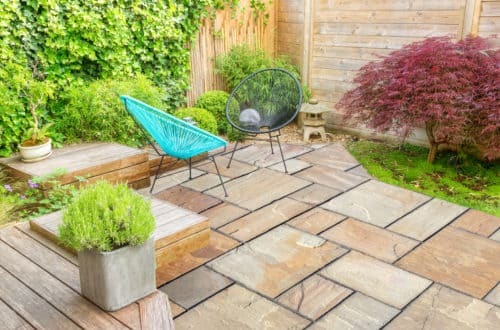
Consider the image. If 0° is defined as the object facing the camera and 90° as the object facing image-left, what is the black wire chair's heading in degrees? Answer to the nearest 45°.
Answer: approximately 45°

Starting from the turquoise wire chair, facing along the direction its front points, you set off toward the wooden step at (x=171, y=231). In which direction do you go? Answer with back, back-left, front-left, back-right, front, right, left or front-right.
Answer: right

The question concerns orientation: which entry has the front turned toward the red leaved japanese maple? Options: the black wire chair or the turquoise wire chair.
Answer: the turquoise wire chair

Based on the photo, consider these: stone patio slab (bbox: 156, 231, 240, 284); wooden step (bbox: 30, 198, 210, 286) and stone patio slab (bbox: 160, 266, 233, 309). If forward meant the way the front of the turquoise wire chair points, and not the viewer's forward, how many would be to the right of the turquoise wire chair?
3

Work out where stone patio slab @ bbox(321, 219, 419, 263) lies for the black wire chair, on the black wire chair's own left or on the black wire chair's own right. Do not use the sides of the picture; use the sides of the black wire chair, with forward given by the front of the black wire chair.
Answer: on the black wire chair's own left

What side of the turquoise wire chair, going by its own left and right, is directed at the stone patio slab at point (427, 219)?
front

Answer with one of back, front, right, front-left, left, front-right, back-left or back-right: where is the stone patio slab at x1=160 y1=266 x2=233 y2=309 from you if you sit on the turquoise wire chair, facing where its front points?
right

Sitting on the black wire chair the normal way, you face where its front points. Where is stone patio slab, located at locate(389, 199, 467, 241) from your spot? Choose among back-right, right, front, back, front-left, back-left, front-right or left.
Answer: left

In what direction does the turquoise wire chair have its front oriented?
to the viewer's right

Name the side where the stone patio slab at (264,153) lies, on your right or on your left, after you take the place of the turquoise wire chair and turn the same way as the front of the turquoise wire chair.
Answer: on your left

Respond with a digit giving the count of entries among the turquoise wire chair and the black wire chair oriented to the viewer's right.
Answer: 1
